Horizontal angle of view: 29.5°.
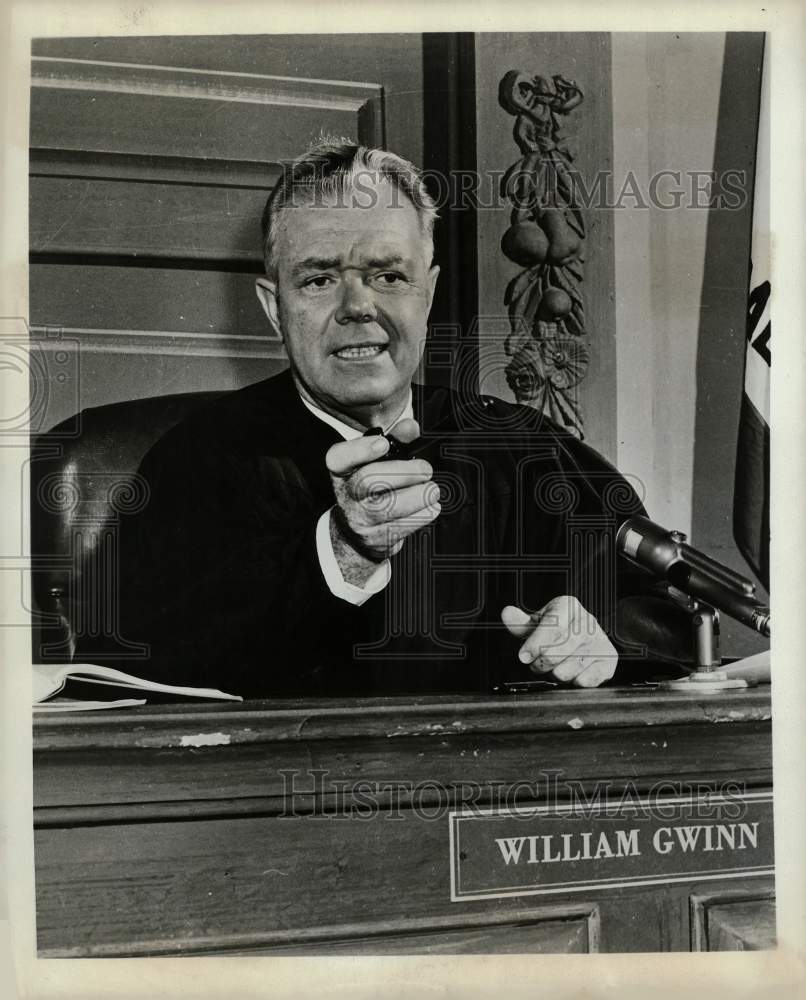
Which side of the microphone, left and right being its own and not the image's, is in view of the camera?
left

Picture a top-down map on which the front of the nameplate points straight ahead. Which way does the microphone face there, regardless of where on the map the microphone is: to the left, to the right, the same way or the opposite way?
to the right

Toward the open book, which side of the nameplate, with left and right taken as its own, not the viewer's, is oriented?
right

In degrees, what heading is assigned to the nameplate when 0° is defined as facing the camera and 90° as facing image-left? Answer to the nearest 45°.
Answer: approximately 0°
